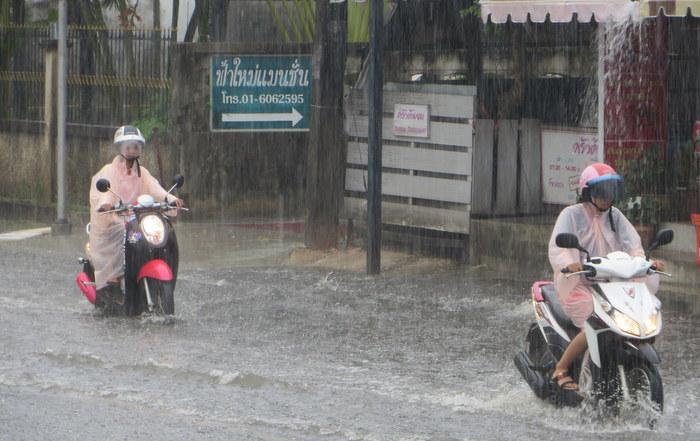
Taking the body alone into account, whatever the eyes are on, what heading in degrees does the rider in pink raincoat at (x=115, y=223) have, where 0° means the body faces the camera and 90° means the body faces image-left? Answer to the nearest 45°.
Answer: approximately 315°

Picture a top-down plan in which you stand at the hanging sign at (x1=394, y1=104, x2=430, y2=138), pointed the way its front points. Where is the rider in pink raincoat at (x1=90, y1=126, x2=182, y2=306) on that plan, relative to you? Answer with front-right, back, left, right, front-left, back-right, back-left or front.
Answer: front-right

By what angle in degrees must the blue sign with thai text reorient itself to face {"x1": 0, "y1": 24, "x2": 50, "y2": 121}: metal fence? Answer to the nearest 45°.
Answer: approximately 135° to its right

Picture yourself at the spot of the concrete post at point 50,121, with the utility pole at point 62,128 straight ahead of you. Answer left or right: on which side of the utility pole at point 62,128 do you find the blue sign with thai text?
left

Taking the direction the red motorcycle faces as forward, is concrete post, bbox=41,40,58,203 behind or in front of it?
behind

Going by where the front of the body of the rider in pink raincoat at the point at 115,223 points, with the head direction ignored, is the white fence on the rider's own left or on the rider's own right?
on the rider's own left

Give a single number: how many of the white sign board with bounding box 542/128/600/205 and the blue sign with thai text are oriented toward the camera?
2

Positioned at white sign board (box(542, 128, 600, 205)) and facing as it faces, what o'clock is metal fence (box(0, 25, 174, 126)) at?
The metal fence is roughly at 4 o'clock from the white sign board.

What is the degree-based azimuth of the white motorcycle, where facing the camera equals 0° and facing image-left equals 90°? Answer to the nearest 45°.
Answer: approximately 315°

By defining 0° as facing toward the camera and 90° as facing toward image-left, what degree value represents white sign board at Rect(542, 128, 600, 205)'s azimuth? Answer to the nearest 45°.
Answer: approximately 0°

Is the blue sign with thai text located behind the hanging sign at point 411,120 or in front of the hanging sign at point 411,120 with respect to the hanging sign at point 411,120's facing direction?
behind

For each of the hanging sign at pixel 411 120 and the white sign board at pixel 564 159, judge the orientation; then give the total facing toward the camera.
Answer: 2
